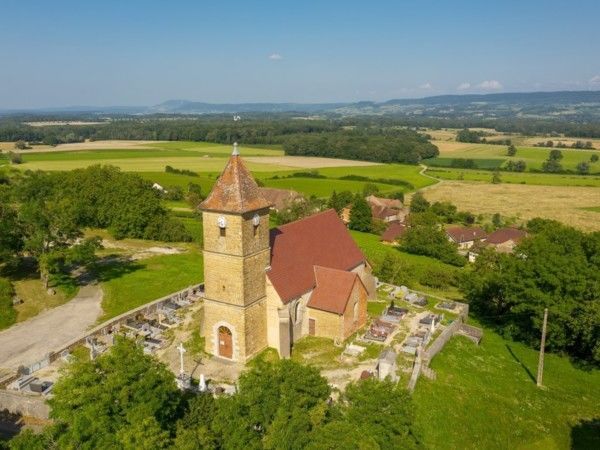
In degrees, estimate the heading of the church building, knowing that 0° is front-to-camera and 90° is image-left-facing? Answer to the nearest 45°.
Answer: approximately 45°

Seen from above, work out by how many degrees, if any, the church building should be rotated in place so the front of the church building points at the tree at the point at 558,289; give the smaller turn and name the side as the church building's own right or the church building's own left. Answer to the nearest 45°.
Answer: approximately 135° to the church building's own left

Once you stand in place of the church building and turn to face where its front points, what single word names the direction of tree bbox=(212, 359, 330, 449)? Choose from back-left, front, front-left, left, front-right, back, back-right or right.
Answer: front-left

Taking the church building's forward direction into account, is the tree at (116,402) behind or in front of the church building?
in front

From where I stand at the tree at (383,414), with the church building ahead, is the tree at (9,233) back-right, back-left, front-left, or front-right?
front-left

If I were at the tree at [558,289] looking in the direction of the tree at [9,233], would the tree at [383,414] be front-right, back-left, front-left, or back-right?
front-left

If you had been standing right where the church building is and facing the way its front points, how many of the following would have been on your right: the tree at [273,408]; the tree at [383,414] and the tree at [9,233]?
1

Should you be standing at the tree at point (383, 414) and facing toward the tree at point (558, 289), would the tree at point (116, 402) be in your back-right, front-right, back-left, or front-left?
back-left

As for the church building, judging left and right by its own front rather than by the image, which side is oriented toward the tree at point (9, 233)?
right
